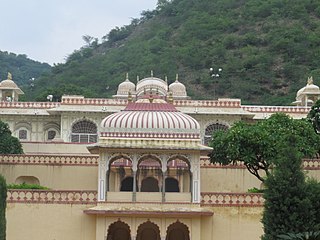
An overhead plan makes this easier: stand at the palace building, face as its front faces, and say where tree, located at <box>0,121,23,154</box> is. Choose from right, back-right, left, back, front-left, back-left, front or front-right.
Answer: back-right

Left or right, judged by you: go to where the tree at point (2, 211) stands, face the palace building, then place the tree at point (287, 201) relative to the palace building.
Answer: right

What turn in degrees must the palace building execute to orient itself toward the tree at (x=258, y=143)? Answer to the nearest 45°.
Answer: approximately 135° to its left

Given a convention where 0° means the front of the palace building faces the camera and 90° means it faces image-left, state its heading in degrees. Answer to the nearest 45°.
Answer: approximately 0°

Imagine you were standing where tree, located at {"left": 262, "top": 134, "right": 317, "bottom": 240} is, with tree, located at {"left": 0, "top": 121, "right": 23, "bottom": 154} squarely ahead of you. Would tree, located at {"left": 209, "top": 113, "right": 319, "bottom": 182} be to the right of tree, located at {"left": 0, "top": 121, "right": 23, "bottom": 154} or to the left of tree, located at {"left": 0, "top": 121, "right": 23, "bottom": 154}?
right

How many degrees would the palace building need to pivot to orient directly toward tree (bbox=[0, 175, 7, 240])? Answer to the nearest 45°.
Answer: approximately 45° to its right

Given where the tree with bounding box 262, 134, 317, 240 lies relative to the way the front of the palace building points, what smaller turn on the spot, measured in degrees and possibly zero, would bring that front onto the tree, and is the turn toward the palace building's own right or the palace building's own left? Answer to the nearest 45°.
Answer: approximately 45° to the palace building's own left
